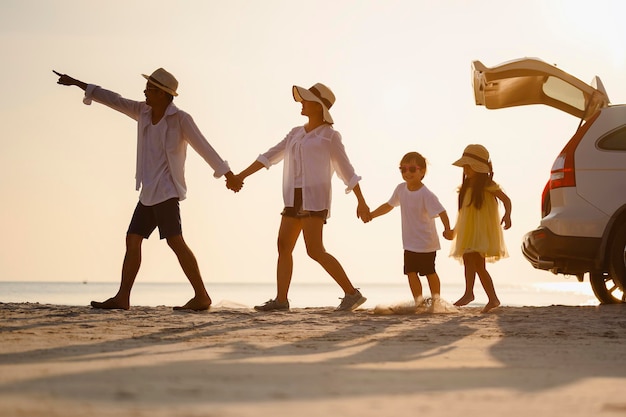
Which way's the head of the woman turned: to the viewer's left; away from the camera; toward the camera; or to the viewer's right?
to the viewer's left

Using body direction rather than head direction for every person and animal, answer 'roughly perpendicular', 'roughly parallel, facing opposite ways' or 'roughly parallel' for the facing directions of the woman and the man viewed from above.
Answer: roughly parallel

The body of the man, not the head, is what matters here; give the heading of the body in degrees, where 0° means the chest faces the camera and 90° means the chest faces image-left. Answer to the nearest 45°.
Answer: approximately 45°

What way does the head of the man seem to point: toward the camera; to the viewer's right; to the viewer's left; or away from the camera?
to the viewer's left

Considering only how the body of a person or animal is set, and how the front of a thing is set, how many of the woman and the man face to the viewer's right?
0

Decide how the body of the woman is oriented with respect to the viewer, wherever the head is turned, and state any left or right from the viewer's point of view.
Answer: facing the viewer and to the left of the viewer

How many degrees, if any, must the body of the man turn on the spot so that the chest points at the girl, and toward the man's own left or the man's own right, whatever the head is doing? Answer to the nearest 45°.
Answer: approximately 135° to the man's own left

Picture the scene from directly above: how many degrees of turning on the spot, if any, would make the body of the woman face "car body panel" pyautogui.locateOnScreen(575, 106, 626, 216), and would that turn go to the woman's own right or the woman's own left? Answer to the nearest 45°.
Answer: approximately 135° to the woman's own left

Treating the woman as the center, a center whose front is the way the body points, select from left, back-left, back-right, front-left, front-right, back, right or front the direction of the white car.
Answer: back-left

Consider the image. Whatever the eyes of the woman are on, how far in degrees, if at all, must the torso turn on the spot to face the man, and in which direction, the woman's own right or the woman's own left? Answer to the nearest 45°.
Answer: approximately 45° to the woman's own right
